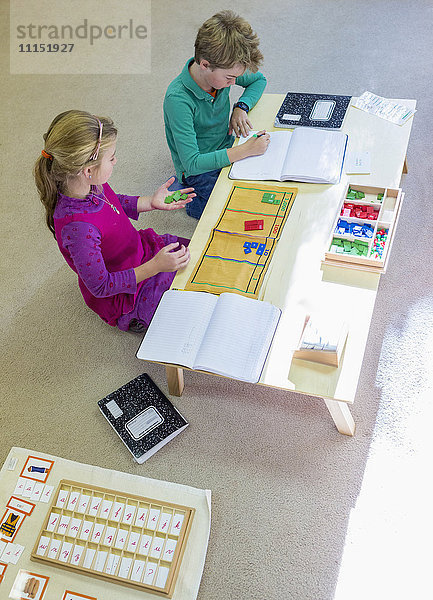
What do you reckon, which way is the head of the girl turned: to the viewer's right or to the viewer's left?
to the viewer's right

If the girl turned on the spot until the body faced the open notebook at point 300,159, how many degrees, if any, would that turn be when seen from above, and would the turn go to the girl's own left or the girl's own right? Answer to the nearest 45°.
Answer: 0° — they already face it

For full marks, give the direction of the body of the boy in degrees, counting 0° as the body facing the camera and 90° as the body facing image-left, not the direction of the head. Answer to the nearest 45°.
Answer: approximately 315°

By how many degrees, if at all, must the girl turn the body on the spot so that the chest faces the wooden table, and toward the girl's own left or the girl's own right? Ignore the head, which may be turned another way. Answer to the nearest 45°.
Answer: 0° — they already face it

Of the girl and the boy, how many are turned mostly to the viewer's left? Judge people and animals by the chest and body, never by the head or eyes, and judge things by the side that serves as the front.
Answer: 0

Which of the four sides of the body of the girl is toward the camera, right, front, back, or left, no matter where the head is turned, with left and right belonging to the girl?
right

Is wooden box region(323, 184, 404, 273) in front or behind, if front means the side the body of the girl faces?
in front
